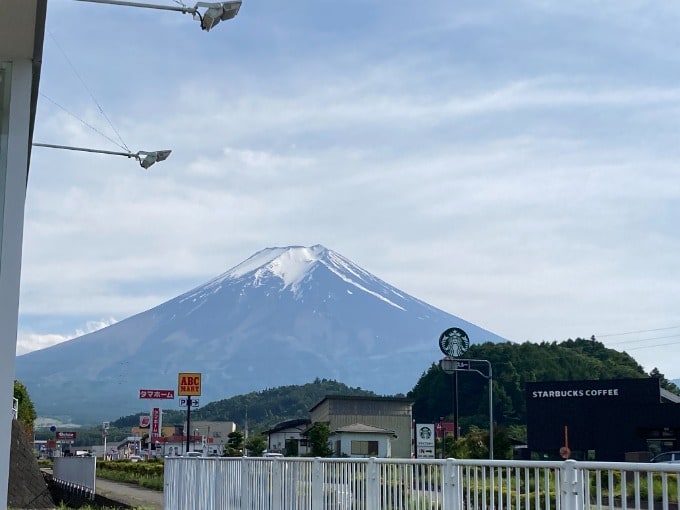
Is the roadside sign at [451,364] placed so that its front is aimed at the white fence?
yes
